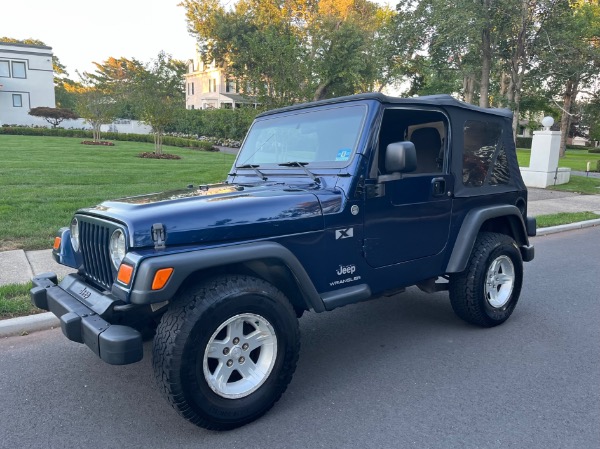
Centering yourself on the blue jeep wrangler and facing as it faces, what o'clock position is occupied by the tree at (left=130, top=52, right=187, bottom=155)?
The tree is roughly at 4 o'clock from the blue jeep wrangler.

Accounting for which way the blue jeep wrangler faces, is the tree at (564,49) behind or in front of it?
behind

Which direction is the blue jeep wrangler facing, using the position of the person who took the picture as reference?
facing the viewer and to the left of the viewer

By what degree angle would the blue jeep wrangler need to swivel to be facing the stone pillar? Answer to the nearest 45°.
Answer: approximately 180°

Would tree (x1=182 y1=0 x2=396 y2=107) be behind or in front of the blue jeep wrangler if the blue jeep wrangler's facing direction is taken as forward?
behind

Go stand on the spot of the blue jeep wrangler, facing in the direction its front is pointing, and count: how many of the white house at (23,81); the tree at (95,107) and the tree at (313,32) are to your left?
0

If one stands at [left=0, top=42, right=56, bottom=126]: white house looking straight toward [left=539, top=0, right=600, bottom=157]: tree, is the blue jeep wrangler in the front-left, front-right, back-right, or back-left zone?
front-right

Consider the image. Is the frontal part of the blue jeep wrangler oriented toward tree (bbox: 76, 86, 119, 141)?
no

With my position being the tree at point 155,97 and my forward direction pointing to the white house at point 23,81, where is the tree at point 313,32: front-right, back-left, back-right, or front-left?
front-right

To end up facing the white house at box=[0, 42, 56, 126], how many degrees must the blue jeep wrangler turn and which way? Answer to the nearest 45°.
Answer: approximately 90° to its right

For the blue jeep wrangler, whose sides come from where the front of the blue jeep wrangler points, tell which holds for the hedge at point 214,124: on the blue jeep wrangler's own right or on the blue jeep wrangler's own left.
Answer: on the blue jeep wrangler's own right

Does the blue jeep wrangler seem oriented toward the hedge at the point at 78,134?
no

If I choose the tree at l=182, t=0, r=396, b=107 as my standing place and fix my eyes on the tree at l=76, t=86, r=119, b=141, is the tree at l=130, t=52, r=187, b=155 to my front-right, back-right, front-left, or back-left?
front-left
